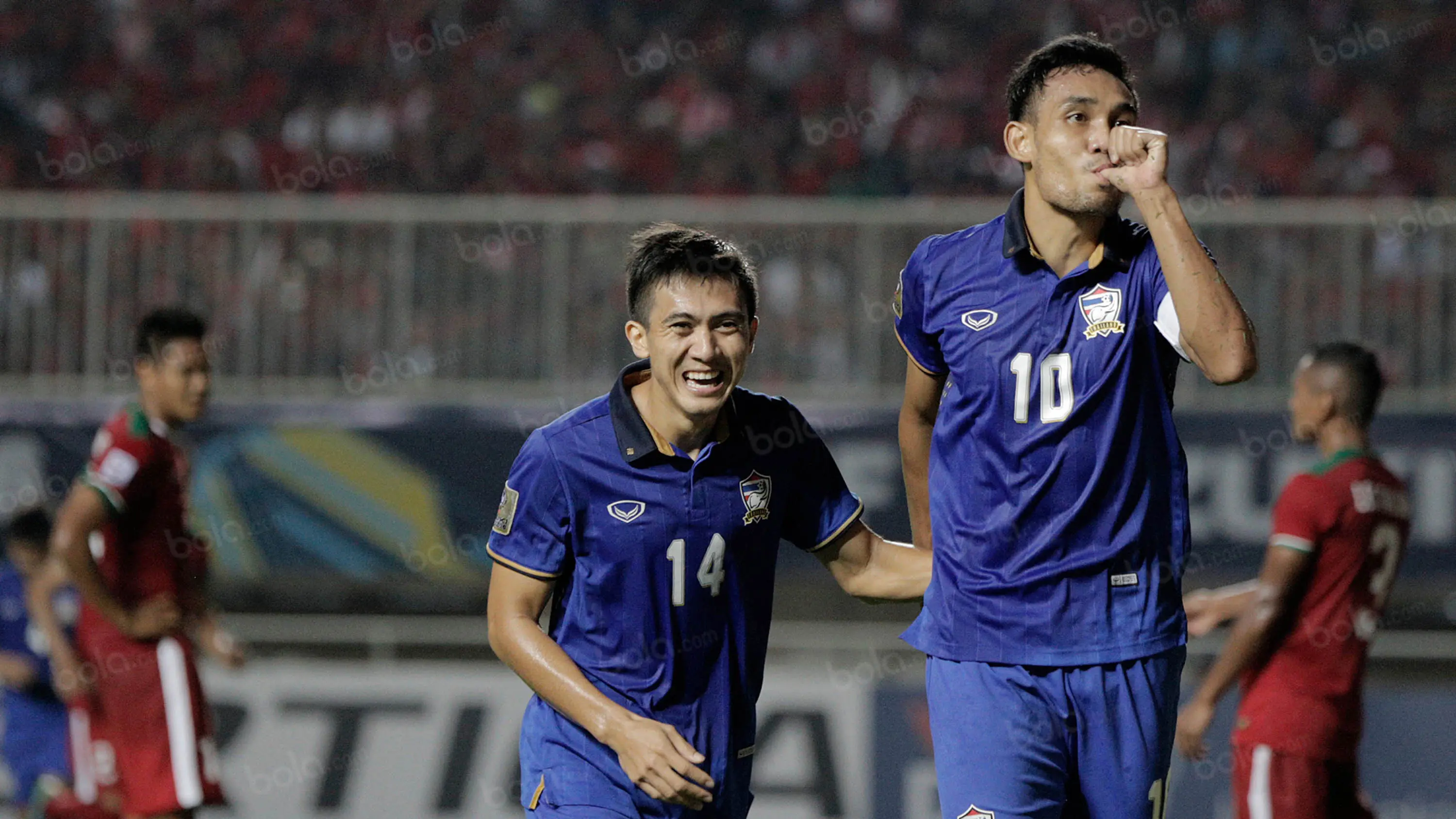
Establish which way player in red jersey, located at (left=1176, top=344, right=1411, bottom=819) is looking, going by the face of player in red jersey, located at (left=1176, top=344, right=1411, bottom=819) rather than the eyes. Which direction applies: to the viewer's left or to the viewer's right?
to the viewer's left

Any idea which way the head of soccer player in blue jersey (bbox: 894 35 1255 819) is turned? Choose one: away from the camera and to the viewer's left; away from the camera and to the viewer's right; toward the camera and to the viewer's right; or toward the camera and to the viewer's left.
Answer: toward the camera and to the viewer's right

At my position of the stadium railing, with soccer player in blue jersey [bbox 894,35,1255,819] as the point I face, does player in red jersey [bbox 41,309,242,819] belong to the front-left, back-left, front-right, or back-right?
front-right

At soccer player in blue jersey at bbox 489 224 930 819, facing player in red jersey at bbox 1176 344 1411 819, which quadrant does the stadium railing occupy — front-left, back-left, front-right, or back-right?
front-left

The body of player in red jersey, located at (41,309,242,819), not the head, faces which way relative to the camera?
to the viewer's right

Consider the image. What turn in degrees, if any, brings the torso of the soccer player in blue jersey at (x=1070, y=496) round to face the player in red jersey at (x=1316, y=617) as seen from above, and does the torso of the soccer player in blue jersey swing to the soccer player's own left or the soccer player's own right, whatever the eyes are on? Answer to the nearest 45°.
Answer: approximately 180°

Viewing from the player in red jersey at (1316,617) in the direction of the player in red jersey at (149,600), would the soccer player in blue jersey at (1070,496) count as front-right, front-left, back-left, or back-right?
front-left

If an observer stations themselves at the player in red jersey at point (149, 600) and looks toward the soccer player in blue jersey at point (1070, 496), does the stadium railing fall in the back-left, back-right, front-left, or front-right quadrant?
back-left

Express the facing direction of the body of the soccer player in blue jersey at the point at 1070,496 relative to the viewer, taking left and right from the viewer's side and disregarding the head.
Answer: facing the viewer

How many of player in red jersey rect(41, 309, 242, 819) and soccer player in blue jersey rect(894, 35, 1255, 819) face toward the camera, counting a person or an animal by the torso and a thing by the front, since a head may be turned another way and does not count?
1
